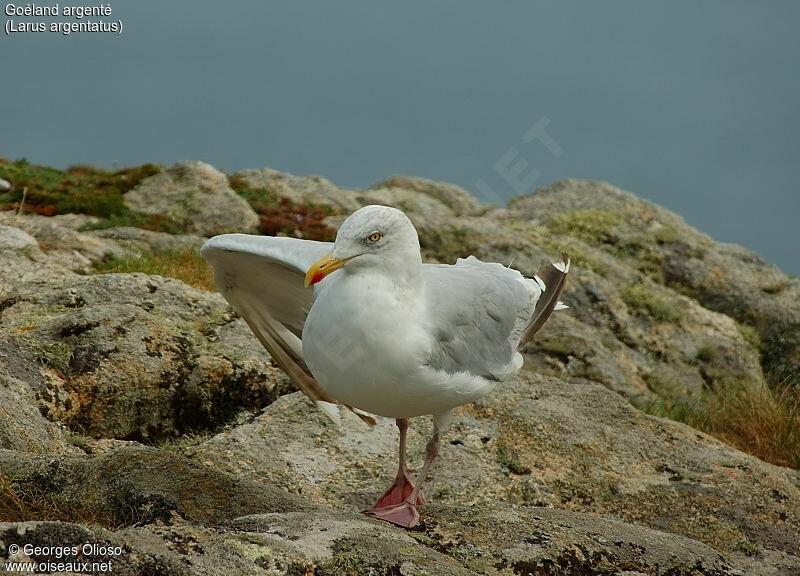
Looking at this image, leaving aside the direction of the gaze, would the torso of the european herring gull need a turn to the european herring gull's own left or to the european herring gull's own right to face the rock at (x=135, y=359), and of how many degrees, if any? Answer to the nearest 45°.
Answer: approximately 90° to the european herring gull's own right

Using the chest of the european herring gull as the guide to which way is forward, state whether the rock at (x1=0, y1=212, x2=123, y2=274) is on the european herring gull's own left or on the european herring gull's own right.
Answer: on the european herring gull's own right

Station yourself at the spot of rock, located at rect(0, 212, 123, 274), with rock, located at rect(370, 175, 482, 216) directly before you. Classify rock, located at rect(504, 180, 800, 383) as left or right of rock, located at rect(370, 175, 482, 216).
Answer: right

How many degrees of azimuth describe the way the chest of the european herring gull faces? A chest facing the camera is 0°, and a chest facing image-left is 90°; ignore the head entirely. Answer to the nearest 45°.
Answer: approximately 45°

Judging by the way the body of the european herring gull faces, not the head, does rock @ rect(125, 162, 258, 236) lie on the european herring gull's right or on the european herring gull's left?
on the european herring gull's right

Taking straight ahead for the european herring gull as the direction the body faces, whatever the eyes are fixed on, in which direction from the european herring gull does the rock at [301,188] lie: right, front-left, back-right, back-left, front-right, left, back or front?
back-right

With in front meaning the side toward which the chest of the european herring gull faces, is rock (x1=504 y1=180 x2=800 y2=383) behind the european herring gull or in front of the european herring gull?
behind

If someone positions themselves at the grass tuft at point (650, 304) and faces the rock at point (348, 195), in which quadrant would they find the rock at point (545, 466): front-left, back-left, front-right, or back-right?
back-left

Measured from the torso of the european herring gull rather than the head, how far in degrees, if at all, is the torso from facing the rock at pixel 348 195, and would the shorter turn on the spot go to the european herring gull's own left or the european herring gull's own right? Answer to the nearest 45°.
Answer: approximately 135° to the european herring gull's own right
